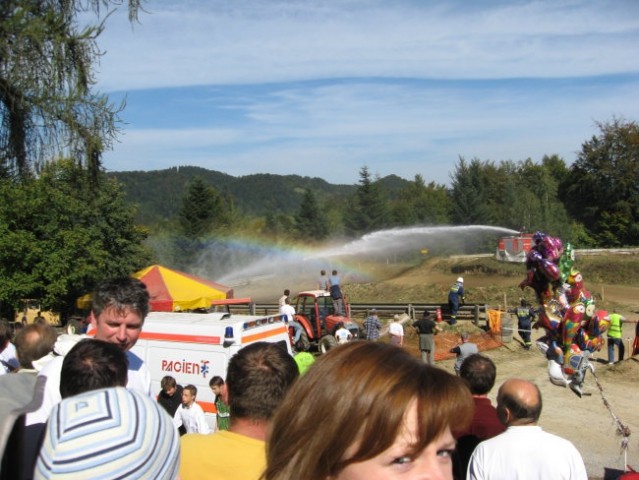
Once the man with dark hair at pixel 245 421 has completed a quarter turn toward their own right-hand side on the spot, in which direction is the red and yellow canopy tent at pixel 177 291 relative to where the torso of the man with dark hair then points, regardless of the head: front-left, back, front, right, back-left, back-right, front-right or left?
left

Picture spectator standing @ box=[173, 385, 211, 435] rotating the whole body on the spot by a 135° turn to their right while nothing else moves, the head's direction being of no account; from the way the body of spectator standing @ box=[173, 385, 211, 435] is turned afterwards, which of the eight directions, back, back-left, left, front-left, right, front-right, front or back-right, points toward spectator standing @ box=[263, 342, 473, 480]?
back

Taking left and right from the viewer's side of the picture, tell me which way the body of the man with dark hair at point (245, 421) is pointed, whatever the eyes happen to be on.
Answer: facing away from the viewer

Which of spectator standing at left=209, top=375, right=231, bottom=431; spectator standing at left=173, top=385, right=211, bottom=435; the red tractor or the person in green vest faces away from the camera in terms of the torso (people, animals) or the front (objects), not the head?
the person in green vest

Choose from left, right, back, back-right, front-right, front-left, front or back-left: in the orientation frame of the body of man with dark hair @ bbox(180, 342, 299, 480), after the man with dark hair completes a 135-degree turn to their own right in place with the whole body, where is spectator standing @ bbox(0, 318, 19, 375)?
back

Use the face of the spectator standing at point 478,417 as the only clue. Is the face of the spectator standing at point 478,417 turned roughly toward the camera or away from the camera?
away from the camera

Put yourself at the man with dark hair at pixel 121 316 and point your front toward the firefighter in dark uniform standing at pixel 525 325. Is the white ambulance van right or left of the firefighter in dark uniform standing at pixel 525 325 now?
left

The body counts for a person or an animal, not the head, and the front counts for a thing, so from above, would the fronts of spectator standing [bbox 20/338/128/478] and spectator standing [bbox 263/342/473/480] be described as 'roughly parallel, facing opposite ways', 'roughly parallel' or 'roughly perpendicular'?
roughly parallel, facing opposite ways

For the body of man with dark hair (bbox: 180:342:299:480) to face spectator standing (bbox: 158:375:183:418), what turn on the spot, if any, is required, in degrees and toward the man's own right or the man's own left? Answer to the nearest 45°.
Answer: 0° — they already face them

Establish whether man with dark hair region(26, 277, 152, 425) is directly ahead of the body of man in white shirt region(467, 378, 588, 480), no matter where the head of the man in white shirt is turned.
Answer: no

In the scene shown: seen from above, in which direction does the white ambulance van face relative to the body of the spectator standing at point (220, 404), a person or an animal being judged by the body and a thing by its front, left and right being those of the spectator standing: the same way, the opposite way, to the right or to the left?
to the right

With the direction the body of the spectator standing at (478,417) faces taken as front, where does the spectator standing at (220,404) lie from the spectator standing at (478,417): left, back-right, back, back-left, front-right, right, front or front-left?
front-left

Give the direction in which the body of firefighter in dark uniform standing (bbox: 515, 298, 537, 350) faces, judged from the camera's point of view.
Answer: away from the camera

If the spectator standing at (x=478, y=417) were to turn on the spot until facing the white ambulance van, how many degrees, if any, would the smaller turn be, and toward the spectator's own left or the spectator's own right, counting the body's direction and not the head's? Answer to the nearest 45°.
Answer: approximately 45° to the spectator's own left

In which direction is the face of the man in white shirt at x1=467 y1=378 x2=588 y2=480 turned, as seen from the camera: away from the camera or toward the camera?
away from the camera

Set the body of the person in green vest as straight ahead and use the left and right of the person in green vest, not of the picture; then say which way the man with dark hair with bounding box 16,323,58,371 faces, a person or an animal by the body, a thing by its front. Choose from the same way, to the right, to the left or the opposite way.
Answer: the same way

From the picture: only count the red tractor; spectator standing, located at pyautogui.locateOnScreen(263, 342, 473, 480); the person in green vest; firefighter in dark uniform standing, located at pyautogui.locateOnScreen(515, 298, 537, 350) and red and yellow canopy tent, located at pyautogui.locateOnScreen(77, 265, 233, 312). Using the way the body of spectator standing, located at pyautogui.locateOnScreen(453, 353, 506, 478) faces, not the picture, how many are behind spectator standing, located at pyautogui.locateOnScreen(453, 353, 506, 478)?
1

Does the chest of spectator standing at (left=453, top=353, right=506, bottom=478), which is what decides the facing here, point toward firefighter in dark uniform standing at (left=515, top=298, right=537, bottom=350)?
yes

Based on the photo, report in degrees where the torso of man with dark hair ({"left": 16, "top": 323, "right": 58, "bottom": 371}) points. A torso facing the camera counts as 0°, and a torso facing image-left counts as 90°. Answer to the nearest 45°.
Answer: approximately 225°

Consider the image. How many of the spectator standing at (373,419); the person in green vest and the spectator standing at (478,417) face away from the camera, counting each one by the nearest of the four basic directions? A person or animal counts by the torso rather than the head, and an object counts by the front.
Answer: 2
